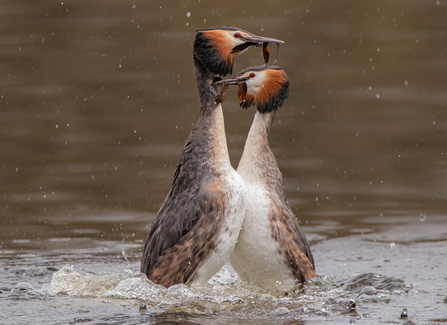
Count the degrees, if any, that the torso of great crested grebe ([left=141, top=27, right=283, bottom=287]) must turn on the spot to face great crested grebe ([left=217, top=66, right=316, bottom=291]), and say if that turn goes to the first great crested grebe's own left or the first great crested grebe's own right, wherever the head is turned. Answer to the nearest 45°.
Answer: approximately 45° to the first great crested grebe's own left

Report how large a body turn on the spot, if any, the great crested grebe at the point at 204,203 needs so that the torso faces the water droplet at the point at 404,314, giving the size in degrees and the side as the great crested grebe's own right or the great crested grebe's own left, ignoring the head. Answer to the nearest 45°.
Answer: approximately 45° to the great crested grebe's own right

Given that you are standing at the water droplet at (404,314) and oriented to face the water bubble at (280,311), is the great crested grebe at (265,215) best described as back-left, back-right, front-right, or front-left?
front-right

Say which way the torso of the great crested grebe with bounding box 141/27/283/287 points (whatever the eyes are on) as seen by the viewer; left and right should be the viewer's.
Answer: facing to the right of the viewer
